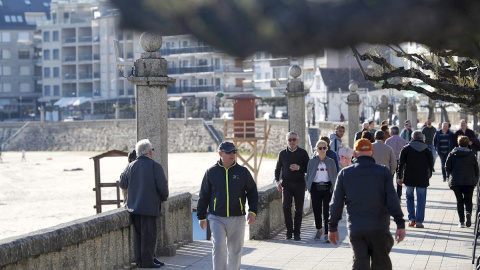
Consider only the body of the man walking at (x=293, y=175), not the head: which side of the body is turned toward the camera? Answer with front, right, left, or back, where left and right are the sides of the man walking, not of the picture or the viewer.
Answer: front

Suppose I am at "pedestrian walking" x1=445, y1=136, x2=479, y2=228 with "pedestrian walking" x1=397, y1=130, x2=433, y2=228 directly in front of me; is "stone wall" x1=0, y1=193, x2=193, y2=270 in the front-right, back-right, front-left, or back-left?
front-left

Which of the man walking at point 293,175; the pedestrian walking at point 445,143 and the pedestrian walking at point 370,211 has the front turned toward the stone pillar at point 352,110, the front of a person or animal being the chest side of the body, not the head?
the pedestrian walking at point 370,211

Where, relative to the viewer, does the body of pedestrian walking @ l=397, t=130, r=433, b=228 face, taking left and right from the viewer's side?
facing away from the viewer

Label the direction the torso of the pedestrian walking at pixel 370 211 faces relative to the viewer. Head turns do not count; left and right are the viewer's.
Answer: facing away from the viewer

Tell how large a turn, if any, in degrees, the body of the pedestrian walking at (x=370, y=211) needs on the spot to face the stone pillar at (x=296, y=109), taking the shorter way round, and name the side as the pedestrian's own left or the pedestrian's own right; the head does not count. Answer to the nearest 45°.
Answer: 0° — they already face it

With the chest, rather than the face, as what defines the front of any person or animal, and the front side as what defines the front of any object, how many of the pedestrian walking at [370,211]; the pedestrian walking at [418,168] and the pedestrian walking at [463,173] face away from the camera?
3

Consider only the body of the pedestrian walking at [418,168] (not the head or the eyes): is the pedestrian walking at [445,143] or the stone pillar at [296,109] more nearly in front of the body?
the pedestrian walking

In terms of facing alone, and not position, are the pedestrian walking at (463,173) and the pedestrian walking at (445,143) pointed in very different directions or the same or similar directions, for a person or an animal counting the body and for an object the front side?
very different directions

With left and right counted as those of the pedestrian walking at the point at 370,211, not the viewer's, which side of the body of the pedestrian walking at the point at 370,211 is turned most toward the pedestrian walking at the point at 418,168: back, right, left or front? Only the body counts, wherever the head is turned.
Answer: front

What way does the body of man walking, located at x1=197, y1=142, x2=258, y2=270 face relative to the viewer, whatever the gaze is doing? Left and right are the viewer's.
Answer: facing the viewer

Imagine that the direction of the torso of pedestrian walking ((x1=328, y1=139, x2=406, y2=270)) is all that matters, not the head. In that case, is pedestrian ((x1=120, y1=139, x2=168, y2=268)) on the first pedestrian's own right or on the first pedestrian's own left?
on the first pedestrian's own left
